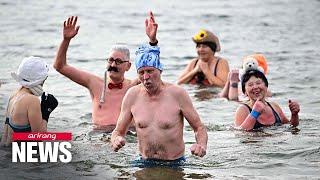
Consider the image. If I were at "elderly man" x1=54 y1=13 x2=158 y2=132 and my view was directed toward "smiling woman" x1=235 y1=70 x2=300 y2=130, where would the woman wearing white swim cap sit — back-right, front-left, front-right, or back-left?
back-right

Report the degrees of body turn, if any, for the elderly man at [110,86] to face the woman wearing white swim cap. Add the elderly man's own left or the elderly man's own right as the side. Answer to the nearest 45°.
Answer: approximately 45° to the elderly man's own right

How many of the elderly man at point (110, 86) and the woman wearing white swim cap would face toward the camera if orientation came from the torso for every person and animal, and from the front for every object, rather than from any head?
1

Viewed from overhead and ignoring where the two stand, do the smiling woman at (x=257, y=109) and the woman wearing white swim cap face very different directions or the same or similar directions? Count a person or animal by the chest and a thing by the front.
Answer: very different directions

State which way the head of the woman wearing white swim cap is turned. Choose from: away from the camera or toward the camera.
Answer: away from the camera

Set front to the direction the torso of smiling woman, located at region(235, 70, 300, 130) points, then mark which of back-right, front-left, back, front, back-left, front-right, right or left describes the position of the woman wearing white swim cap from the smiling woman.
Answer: front-right

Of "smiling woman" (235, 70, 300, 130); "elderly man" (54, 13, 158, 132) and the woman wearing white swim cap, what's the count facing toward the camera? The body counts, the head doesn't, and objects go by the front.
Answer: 2

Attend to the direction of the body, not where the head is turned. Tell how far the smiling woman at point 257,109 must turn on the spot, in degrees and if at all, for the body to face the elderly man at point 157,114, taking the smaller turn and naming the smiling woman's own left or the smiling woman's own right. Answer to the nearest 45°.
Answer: approximately 45° to the smiling woman's own right

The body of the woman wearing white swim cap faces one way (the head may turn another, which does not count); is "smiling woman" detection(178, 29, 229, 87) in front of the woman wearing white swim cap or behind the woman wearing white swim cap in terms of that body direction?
in front

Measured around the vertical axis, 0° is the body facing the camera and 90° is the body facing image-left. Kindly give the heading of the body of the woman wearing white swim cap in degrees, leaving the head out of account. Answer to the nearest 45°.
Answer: approximately 225°

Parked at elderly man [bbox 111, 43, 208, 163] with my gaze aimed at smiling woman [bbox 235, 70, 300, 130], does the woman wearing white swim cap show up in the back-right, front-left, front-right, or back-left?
back-left
